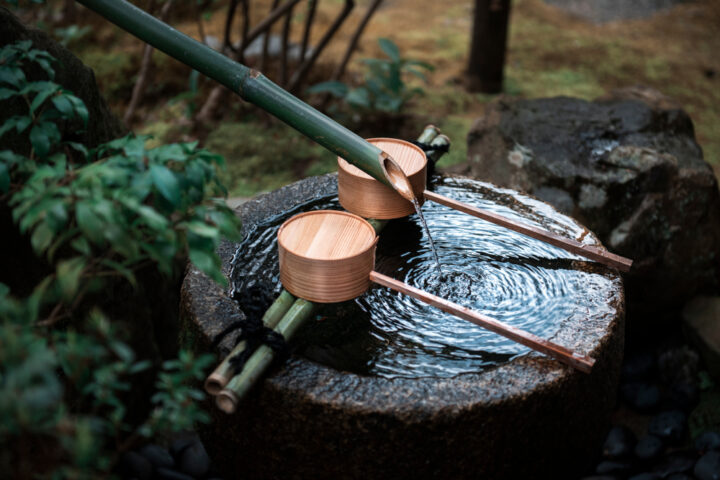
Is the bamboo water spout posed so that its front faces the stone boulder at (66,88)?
no

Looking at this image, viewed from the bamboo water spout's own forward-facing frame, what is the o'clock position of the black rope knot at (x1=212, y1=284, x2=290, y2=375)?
The black rope knot is roughly at 3 o'clock from the bamboo water spout.

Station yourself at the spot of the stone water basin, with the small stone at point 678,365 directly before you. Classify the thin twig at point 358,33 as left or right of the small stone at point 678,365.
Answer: left

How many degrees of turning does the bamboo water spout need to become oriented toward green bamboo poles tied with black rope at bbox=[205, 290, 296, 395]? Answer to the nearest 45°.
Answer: approximately 90° to its right

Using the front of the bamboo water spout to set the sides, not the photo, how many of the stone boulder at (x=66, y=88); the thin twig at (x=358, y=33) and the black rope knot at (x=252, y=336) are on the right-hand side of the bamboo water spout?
1

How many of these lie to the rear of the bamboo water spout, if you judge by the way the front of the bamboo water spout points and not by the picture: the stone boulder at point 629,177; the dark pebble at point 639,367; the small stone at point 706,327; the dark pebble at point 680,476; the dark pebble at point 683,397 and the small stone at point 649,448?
0

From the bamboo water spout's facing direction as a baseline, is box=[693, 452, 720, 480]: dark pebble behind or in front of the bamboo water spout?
in front

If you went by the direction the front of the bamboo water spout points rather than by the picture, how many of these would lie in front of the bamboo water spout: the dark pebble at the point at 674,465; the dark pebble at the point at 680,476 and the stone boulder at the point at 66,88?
2

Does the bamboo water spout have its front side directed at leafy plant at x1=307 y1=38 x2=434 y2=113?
no

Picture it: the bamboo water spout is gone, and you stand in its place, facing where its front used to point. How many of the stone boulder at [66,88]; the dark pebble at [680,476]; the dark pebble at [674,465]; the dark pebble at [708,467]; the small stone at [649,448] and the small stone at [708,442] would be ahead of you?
5

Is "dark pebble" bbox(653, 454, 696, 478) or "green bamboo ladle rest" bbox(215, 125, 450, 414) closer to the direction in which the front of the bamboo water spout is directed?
the dark pebble

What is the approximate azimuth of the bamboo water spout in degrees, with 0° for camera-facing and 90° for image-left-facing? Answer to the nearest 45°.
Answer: approximately 270°
